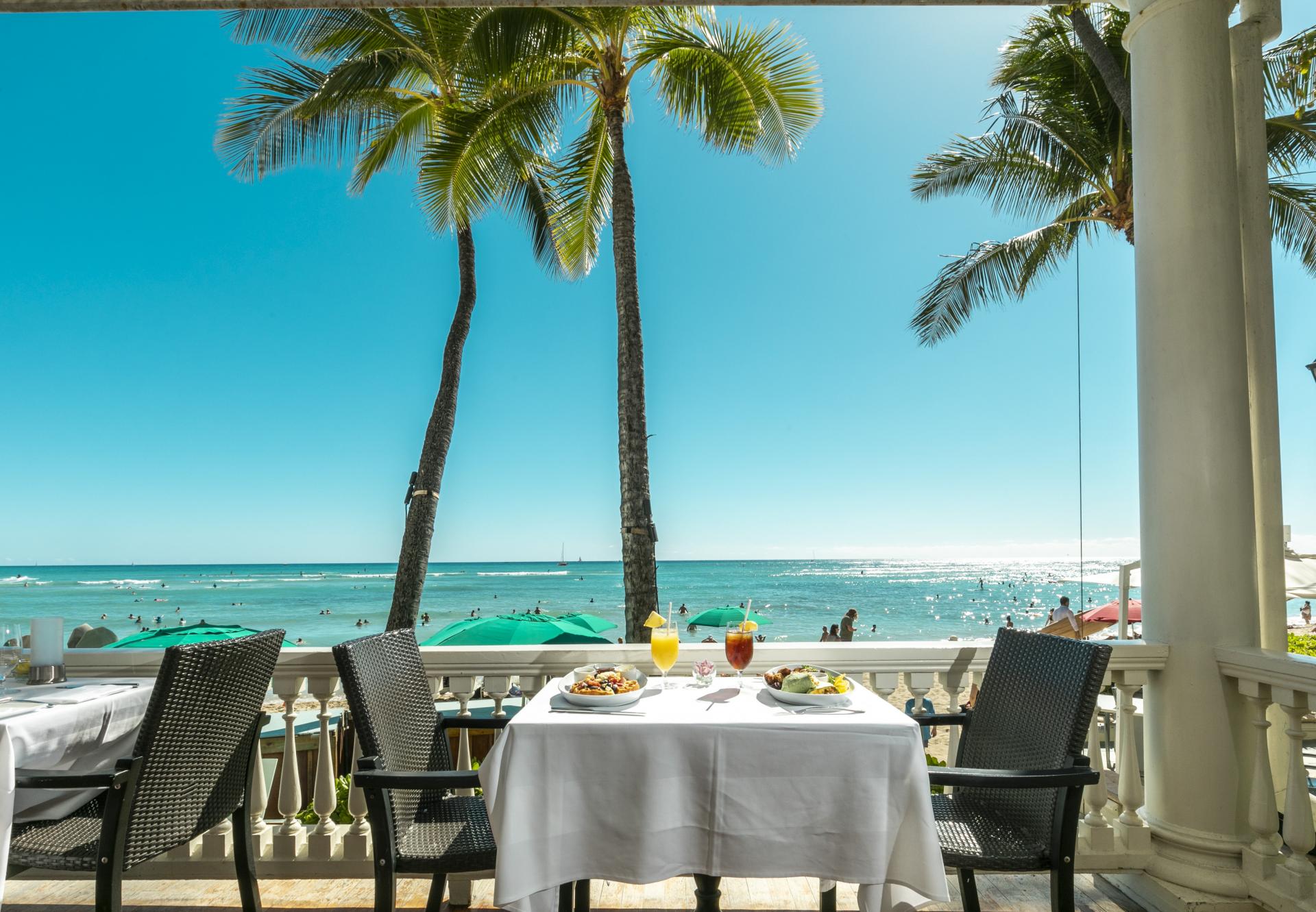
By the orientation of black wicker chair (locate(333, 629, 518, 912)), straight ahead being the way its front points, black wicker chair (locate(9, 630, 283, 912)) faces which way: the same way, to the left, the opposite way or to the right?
the opposite way

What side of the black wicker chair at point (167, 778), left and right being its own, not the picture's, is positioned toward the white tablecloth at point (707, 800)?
back

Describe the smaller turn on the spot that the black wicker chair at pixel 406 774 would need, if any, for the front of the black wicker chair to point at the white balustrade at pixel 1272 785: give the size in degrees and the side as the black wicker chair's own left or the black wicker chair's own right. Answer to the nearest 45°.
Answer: approximately 45° to the black wicker chair's own left

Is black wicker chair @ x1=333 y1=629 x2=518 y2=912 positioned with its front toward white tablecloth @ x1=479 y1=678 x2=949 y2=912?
yes

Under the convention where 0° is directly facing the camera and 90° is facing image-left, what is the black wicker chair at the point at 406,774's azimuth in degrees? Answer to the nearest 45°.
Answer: approximately 315°

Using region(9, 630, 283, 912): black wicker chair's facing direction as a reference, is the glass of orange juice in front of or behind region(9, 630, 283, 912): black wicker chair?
behind

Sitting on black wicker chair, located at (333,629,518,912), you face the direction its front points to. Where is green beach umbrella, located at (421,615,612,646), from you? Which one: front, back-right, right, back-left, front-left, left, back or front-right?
back-left

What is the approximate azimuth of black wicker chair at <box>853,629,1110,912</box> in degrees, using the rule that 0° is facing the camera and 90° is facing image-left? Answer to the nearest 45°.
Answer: approximately 45°

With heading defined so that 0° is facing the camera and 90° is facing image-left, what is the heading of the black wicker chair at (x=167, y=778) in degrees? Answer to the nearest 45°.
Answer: approximately 135°

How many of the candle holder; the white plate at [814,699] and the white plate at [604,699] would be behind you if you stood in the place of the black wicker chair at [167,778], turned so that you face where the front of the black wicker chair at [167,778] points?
2

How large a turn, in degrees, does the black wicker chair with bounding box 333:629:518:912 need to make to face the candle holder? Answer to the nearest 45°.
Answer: approximately 180°
